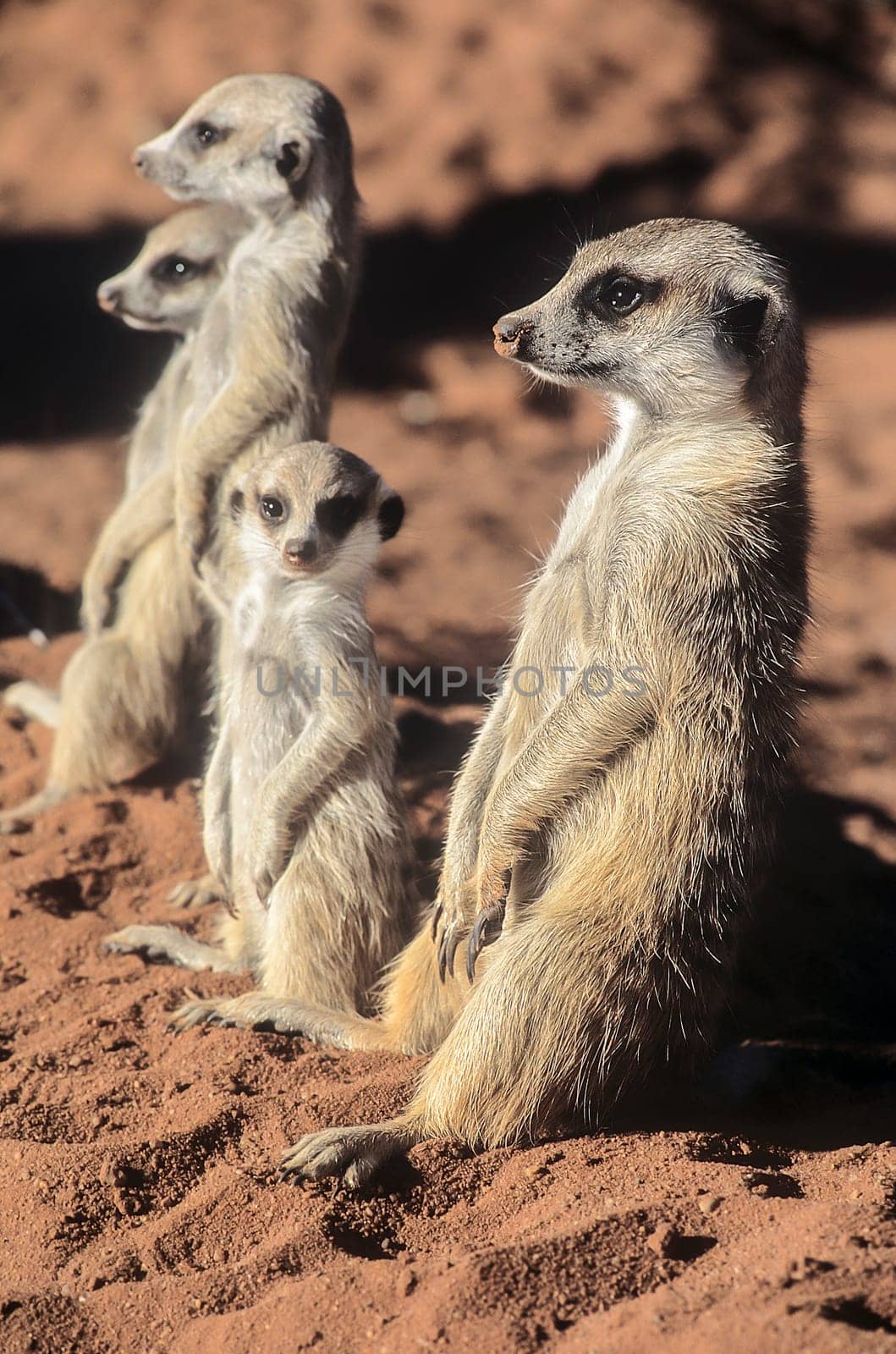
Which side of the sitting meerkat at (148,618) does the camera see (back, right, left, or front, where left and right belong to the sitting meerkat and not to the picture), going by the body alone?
left

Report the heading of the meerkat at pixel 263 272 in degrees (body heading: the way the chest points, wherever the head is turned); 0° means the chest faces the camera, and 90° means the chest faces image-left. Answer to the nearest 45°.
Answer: approximately 90°

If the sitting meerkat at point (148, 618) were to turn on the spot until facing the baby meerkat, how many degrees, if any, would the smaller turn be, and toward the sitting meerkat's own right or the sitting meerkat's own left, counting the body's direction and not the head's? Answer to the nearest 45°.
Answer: approximately 90° to the sitting meerkat's own left

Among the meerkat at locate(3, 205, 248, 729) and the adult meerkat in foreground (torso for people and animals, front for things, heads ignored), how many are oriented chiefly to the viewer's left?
2

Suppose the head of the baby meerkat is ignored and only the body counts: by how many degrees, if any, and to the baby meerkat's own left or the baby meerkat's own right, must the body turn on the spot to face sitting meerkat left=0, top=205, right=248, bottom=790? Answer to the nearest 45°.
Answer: approximately 135° to the baby meerkat's own right

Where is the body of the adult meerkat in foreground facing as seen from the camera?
to the viewer's left

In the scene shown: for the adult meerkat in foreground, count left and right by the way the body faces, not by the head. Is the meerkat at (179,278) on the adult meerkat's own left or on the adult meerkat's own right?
on the adult meerkat's own right

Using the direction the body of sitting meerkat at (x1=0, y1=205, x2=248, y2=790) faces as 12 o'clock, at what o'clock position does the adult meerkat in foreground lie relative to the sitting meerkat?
The adult meerkat in foreground is roughly at 8 o'clock from the sitting meerkat.
